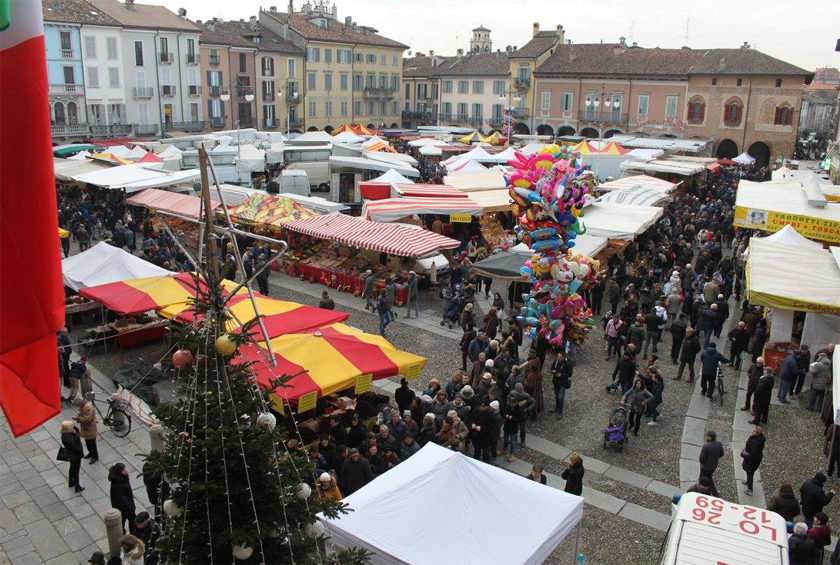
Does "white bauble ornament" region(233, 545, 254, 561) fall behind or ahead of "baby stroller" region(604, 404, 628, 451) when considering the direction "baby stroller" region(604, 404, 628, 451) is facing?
ahead

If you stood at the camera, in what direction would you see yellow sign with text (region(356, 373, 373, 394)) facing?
facing the viewer and to the right of the viewer

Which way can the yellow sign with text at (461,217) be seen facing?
toward the camera

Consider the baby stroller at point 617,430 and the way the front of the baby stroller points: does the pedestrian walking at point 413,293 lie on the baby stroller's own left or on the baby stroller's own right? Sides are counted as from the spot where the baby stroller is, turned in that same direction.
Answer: on the baby stroller's own right

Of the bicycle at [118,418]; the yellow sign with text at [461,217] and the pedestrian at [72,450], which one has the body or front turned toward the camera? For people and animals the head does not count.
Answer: the yellow sign with text

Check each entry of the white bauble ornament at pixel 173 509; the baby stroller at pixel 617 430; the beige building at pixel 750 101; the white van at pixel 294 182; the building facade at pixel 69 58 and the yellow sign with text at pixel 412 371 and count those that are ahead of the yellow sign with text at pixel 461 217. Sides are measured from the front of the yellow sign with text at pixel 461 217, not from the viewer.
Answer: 3

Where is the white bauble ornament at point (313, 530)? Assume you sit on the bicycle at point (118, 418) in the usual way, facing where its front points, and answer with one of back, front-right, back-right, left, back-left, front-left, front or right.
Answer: back-left

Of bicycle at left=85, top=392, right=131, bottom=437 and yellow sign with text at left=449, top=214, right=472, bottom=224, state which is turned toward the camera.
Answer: the yellow sign with text

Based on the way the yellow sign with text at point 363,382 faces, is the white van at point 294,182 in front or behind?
behind

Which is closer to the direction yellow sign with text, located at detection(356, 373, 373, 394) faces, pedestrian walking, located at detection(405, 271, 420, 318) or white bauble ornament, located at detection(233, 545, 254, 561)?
the white bauble ornament
